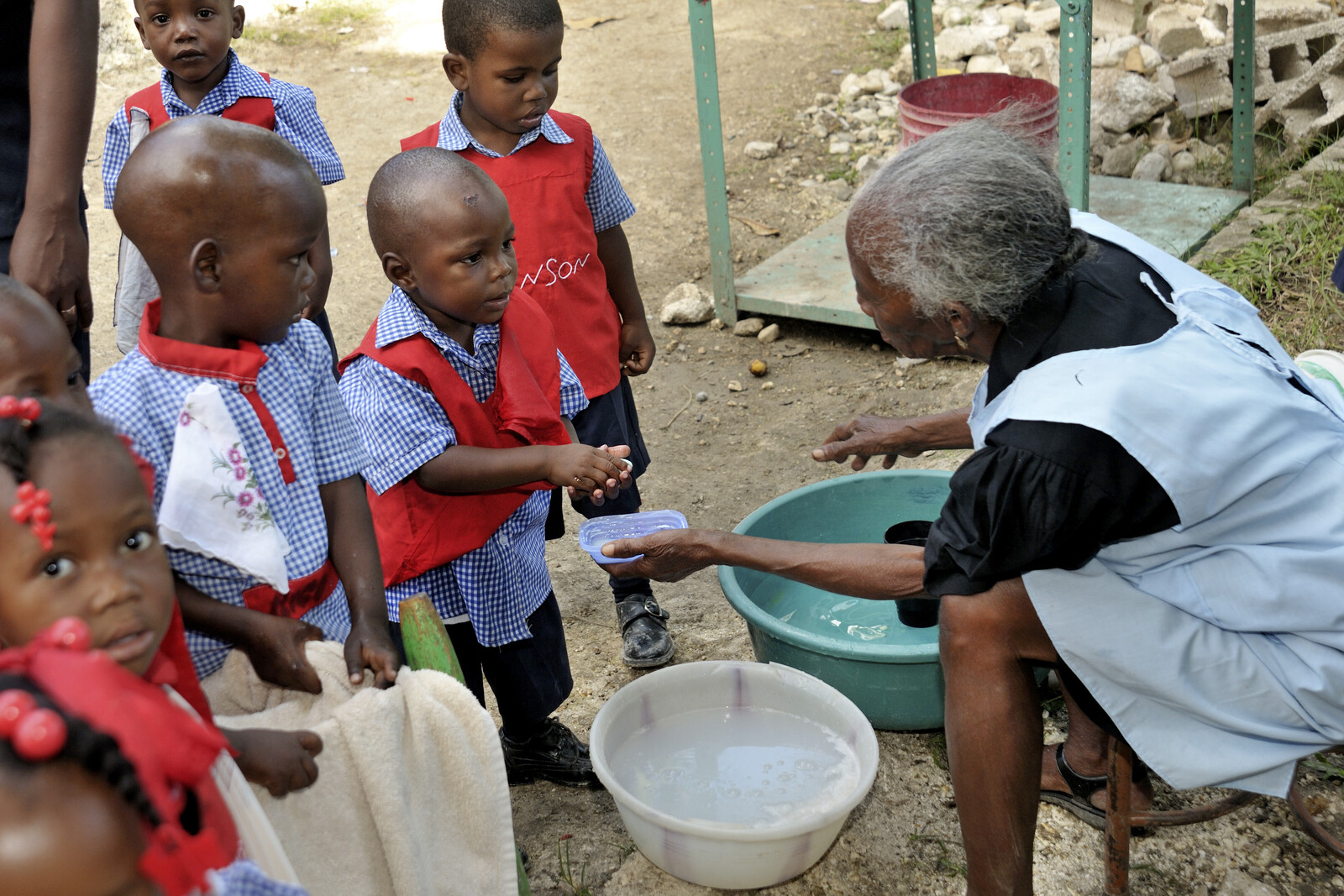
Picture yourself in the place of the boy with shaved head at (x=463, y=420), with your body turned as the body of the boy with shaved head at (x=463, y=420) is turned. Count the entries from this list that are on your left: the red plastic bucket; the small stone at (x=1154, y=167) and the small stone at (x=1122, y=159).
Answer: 3

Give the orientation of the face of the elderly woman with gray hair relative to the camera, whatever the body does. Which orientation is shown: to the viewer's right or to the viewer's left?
to the viewer's left

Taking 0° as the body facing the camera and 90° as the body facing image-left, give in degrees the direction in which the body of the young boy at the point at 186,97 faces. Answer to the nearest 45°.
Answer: approximately 0°

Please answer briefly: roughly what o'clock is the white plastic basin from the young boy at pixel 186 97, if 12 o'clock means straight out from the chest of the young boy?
The white plastic basin is roughly at 11 o'clock from the young boy.

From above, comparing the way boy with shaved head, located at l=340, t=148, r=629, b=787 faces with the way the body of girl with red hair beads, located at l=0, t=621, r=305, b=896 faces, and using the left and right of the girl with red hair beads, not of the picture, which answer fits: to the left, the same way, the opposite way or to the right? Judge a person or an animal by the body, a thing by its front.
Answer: to the left

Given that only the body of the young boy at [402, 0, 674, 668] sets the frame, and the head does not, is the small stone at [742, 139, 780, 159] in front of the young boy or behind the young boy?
behind

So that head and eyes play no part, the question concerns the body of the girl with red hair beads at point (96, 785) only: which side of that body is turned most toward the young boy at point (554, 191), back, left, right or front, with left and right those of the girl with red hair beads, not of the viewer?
back
